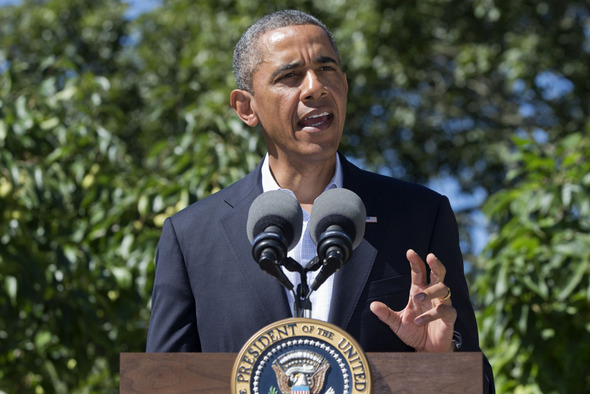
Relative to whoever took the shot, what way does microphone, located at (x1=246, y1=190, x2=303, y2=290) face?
facing away from the viewer

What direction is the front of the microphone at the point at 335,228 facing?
away from the camera

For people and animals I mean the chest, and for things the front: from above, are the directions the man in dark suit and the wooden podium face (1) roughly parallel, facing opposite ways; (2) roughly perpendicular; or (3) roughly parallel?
roughly parallel

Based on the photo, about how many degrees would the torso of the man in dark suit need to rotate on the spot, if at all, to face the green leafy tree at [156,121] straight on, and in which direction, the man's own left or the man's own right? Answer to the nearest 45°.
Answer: approximately 180°

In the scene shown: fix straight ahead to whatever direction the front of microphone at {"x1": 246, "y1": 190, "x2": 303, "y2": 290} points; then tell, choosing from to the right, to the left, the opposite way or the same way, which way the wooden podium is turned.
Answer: the opposite way

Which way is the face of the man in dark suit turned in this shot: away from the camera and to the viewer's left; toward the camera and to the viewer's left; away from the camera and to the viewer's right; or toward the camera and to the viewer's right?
toward the camera and to the viewer's right

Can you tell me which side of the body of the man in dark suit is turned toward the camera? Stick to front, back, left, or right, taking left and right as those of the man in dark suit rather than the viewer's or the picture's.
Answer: front

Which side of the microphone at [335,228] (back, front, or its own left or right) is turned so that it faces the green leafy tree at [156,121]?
front

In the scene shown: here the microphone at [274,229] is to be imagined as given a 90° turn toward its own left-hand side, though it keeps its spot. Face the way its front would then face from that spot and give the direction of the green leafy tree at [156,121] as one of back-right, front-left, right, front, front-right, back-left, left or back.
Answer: right

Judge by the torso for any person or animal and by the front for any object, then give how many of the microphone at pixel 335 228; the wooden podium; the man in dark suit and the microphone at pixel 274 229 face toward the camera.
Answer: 2

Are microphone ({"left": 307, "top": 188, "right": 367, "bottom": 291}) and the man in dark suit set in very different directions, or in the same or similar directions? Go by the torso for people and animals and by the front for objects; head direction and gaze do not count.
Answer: very different directions
